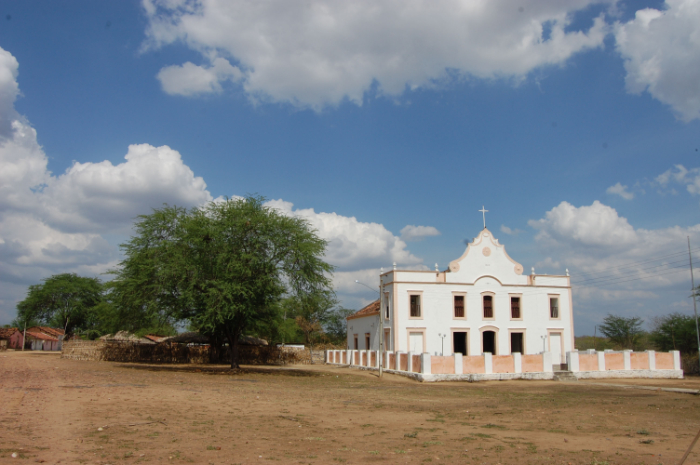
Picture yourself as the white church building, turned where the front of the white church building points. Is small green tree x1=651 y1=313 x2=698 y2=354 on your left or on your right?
on your left

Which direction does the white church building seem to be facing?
toward the camera

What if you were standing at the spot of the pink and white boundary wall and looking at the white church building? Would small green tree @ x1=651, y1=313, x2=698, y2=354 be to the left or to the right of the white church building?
right

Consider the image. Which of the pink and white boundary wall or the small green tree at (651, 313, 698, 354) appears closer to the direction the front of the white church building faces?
the pink and white boundary wall

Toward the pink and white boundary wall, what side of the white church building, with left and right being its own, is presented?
front
